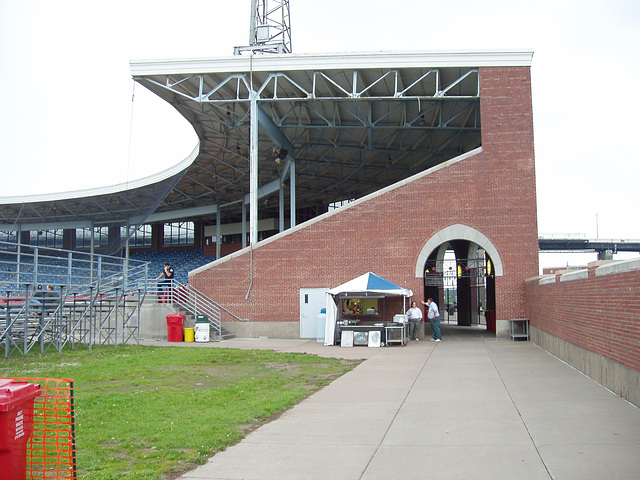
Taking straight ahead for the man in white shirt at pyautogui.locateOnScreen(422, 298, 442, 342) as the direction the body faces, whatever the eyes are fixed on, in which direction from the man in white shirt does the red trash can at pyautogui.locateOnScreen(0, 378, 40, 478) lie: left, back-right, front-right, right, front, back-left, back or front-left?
left

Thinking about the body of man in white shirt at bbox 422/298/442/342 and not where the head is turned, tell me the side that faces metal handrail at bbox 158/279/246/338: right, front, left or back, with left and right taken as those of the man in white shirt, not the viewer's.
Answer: front

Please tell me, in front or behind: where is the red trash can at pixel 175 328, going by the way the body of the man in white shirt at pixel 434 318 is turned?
in front

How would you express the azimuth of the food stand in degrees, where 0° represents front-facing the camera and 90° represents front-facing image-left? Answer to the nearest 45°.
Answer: approximately 0°

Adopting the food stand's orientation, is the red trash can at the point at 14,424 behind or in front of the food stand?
in front

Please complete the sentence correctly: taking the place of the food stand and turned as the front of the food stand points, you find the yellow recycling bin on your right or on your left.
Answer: on your right

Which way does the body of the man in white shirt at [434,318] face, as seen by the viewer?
to the viewer's left

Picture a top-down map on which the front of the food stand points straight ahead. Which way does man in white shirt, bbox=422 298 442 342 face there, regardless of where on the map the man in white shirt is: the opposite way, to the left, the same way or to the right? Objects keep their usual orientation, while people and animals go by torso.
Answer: to the right

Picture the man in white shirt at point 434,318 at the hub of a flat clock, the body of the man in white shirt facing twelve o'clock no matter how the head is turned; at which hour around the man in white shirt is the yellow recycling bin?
The yellow recycling bin is roughly at 12 o'clock from the man in white shirt.

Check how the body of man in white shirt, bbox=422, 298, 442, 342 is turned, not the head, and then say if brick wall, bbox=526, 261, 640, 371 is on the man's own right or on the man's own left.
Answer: on the man's own left

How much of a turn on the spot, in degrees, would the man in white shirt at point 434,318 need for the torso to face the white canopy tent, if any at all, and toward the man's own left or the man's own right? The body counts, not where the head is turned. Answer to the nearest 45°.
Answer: approximately 45° to the man's own left

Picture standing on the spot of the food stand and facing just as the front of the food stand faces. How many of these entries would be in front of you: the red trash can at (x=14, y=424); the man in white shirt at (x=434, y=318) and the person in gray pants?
1

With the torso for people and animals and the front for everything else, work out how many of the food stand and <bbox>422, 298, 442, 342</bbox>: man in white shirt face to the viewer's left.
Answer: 1

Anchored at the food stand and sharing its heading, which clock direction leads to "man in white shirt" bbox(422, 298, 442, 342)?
The man in white shirt is roughly at 8 o'clock from the food stand.
